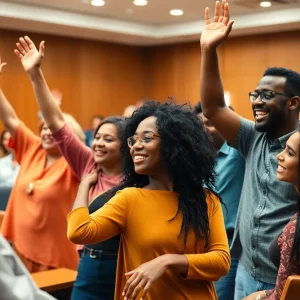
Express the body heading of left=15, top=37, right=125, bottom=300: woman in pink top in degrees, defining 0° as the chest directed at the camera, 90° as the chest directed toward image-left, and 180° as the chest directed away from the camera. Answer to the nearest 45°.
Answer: approximately 45°

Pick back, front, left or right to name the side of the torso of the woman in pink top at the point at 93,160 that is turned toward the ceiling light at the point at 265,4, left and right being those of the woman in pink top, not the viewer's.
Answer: back

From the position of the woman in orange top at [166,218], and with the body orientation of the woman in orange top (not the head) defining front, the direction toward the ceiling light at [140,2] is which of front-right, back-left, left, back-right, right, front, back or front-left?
back-right

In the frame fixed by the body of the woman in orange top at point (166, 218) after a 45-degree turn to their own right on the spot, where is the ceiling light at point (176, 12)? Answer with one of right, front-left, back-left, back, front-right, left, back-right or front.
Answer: right

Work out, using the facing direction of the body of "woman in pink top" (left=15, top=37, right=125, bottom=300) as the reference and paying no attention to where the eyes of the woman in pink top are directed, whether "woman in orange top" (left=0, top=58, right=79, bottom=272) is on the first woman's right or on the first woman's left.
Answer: on the first woman's right

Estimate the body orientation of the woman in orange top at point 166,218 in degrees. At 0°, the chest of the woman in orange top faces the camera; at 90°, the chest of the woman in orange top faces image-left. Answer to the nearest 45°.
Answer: approximately 45°

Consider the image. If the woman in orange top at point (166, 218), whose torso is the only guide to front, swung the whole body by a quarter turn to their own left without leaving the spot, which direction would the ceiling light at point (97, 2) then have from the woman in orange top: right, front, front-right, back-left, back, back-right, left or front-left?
back-left

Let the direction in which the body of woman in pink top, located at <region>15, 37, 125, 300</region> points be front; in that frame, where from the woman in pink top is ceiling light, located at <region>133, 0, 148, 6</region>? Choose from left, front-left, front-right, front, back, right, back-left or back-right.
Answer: back-right

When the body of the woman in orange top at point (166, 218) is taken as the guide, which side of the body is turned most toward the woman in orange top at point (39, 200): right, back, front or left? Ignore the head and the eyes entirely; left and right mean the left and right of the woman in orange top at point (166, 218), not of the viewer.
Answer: right

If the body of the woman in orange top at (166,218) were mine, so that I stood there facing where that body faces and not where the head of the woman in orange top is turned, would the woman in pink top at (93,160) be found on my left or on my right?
on my right
